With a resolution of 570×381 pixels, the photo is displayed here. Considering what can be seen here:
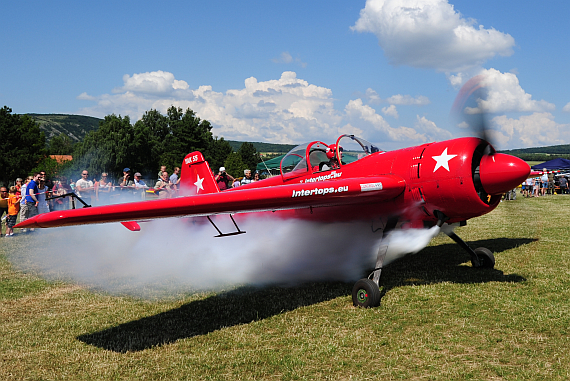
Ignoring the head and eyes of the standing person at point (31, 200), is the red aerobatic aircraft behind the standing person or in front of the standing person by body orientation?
in front

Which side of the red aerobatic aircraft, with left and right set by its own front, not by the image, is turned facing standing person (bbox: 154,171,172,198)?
back

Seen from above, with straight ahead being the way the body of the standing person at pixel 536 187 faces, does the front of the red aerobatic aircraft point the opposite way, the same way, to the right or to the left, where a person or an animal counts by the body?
to the left

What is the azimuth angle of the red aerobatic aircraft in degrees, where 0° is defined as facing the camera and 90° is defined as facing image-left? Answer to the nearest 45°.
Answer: approximately 315°

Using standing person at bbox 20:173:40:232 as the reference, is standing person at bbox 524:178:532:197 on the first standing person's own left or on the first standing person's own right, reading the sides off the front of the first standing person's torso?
on the first standing person's own left

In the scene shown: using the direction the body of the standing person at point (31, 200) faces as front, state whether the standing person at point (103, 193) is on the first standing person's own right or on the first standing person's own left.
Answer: on the first standing person's own left

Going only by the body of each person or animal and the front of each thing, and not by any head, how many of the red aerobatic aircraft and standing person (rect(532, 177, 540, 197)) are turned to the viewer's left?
0

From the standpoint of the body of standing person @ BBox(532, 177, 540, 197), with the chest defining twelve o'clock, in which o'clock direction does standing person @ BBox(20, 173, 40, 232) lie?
standing person @ BBox(20, 173, 40, 232) is roughly at 1 o'clock from standing person @ BBox(532, 177, 540, 197).
